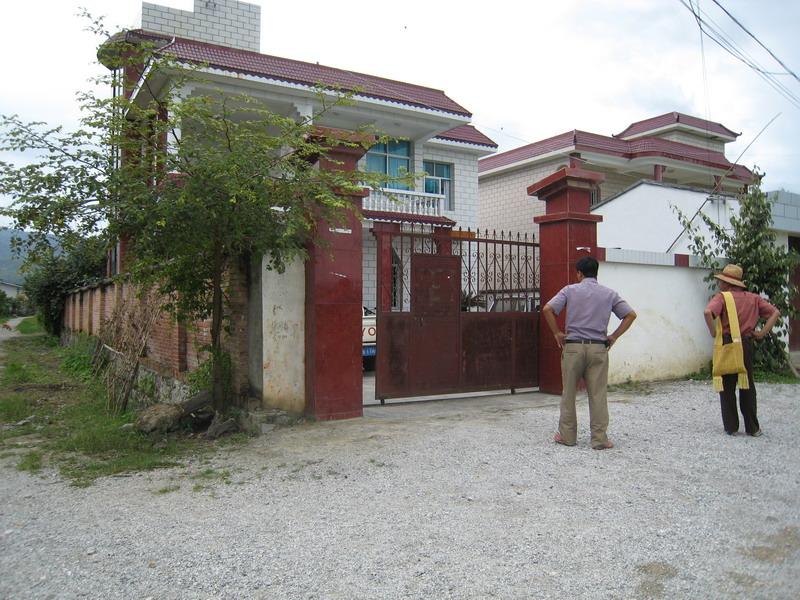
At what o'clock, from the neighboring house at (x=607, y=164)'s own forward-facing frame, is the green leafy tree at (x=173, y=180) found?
The green leafy tree is roughly at 2 o'clock from the neighboring house.

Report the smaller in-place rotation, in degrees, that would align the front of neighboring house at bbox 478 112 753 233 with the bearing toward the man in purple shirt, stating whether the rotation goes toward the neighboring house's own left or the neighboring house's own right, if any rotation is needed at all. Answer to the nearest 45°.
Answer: approximately 45° to the neighboring house's own right

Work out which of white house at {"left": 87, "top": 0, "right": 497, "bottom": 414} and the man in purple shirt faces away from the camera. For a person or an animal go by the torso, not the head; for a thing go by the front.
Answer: the man in purple shirt

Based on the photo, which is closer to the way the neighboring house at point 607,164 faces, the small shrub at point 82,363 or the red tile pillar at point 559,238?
the red tile pillar

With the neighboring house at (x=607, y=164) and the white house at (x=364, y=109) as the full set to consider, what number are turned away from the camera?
0

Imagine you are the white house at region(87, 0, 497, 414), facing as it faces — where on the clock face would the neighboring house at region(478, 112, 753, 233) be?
The neighboring house is roughly at 10 o'clock from the white house.

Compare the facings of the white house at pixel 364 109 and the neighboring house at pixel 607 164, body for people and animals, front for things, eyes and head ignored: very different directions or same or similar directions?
same or similar directions

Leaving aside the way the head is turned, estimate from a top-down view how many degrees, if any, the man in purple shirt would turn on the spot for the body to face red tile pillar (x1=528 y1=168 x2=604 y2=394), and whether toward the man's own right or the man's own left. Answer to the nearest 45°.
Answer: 0° — they already face it

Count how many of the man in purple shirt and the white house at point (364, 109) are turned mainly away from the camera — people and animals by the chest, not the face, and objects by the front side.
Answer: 1

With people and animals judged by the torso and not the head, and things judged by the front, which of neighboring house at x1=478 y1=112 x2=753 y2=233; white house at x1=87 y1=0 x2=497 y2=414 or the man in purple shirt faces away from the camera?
the man in purple shirt

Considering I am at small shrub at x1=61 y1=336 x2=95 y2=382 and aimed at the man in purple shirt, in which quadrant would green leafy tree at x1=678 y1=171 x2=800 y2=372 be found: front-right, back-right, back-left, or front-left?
front-left

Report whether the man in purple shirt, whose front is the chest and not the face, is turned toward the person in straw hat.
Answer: no

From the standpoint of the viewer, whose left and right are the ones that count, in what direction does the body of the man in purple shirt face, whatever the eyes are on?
facing away from the viewer

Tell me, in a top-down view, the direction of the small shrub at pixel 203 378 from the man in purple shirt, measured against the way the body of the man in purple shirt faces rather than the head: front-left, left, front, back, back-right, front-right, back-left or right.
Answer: left

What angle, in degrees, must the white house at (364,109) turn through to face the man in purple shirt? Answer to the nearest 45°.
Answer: approximately 45° to its right

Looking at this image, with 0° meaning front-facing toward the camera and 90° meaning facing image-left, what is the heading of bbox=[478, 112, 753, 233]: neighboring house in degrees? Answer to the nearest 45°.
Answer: approximately 315°

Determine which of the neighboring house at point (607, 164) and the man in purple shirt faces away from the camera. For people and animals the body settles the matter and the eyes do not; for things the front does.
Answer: the man in purple shirt
